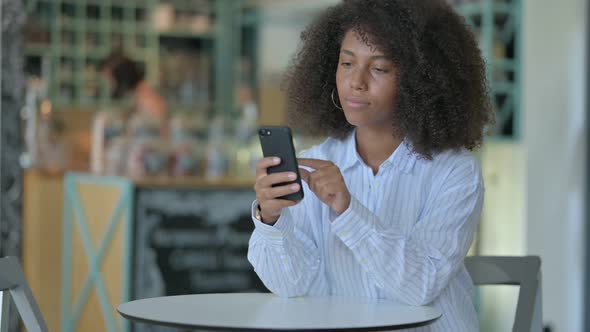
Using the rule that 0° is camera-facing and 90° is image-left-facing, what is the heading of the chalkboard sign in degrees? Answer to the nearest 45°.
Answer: approximately 0°

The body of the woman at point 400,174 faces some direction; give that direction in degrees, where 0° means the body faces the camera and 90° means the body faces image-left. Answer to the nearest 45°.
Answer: approximately 45°

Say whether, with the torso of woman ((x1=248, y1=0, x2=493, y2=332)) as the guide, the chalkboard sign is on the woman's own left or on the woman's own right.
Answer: on the woman's own right

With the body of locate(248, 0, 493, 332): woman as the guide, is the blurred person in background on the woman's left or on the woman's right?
on the woman's right

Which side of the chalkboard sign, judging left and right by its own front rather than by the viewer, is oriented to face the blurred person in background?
back

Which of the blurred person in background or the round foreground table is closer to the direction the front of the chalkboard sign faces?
the round foreground table

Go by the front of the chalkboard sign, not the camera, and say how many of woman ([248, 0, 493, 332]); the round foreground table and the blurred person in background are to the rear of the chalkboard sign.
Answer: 1
